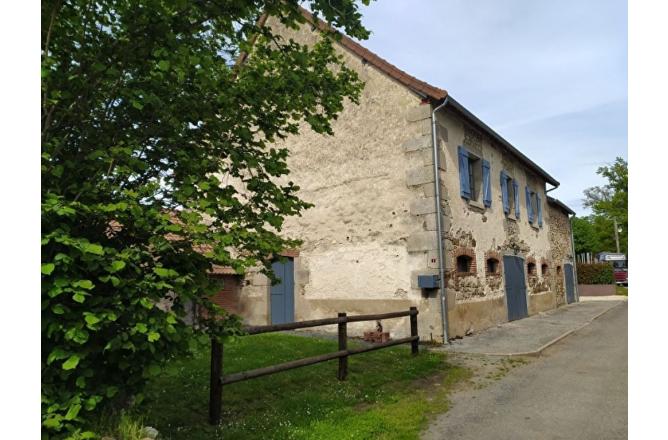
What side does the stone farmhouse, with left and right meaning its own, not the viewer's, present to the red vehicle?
left

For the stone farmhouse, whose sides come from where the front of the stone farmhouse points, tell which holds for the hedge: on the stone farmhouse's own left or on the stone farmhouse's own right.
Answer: on the stone farmhouse's own left

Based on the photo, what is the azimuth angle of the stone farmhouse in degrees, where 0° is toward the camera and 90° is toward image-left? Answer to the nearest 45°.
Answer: approximately 315°

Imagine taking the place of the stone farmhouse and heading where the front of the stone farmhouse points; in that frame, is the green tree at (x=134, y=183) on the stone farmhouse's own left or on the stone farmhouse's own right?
on the stone farmhouse's own right
